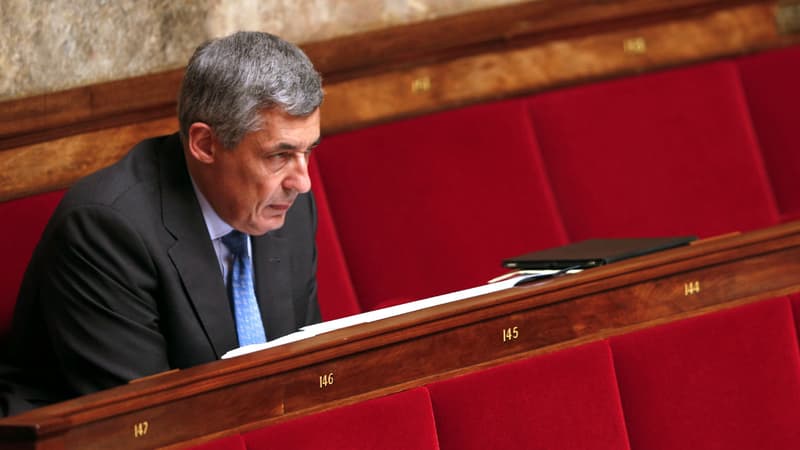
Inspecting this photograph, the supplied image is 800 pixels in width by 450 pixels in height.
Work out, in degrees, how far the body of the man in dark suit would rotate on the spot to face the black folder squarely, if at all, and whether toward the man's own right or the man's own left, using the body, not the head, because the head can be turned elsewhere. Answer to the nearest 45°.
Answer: approximately 45° to the man's own left

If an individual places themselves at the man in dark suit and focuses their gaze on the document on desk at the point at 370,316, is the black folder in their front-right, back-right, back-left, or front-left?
front-left

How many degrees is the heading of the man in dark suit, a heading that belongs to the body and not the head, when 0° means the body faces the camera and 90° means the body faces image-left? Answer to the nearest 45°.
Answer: approximately 315°
